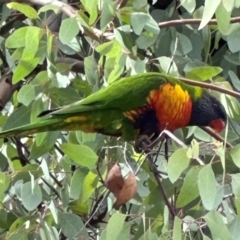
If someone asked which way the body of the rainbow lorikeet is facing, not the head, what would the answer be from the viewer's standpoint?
to the viewer's right
